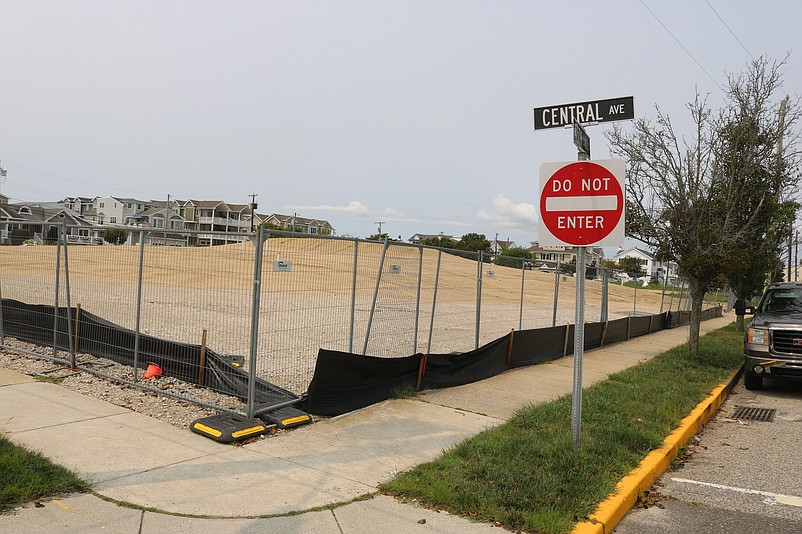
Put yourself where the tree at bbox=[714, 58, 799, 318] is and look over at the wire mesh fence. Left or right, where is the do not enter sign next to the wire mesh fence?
left

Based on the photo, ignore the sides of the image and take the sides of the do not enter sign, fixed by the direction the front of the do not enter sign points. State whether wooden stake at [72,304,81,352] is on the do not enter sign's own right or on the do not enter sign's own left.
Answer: on the do not enter sign's own right

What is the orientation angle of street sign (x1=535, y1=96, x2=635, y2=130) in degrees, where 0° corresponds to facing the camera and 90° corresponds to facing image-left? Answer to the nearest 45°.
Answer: approximately 45°

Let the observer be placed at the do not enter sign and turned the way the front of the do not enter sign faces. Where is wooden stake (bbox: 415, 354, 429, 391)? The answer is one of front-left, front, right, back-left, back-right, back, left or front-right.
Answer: back-right

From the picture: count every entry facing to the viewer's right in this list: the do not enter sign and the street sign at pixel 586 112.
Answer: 0

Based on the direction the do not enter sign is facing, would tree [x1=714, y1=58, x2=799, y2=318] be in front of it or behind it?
behind

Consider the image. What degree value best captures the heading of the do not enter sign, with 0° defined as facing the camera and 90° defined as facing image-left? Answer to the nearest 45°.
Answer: approximately 0°

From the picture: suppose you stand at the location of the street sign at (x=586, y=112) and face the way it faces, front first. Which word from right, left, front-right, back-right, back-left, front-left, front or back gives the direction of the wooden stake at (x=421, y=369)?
right
